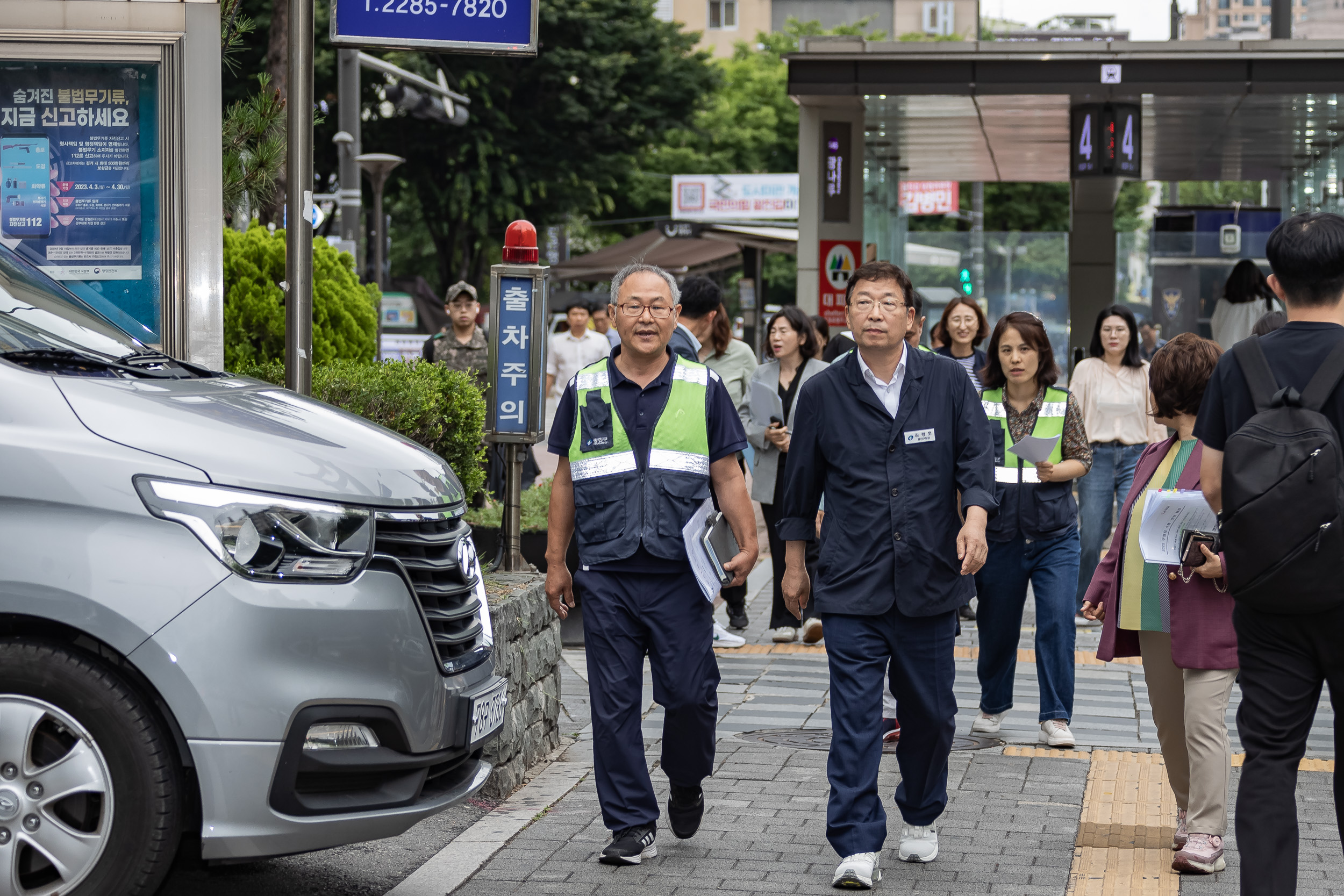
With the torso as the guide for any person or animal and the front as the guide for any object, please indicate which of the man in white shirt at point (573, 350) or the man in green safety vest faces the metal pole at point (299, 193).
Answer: the man in white shirt

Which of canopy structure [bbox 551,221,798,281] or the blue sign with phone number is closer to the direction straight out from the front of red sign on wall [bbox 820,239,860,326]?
the blue sign with phone number

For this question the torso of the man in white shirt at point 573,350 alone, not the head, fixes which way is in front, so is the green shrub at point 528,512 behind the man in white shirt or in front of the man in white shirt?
in front

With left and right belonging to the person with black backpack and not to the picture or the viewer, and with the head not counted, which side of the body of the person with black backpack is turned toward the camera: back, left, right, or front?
back

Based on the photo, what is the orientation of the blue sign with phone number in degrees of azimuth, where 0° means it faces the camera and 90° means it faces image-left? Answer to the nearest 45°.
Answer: approximately 0°
